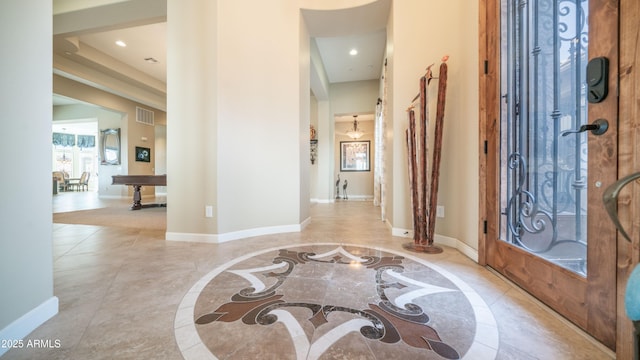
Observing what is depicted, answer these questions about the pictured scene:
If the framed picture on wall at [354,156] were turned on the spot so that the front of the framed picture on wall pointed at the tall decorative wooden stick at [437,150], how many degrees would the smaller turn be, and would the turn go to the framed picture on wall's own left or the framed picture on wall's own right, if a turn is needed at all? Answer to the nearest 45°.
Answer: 0° — it already faces it

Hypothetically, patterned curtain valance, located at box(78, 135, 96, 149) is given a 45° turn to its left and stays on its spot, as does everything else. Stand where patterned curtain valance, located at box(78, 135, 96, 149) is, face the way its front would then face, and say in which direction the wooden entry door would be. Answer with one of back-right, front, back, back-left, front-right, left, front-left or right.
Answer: front-right

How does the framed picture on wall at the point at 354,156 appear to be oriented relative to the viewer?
toward the camera

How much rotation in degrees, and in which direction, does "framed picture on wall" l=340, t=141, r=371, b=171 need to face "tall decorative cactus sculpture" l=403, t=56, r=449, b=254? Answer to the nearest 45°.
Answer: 0° — it already faces it

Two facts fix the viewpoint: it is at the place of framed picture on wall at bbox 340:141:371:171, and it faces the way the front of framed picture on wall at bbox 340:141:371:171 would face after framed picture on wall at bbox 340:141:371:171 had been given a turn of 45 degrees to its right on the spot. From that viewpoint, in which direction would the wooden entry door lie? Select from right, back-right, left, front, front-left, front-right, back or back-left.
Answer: front-left

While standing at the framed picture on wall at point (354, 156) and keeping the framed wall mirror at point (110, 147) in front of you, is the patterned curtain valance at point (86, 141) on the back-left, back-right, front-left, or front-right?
front-right

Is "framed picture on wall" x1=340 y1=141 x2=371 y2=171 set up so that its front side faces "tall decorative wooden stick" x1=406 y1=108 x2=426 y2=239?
yes

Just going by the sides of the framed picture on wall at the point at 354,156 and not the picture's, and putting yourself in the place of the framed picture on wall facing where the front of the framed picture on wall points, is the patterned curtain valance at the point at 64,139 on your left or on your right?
on your right

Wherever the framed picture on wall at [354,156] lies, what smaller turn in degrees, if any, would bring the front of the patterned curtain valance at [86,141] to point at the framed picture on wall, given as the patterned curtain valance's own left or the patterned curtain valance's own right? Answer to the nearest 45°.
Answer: approximately 45° to the patterned curtain valance's own left

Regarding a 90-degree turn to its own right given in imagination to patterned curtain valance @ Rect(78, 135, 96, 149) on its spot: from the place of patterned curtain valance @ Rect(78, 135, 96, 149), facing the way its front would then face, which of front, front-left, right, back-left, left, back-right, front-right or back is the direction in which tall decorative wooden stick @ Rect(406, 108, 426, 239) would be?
left

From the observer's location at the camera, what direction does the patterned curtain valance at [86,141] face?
facing the viewer

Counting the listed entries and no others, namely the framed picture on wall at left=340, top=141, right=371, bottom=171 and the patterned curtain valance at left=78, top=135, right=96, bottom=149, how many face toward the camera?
2

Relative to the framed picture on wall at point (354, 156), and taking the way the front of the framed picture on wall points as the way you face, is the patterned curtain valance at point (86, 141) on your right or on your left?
on your right
